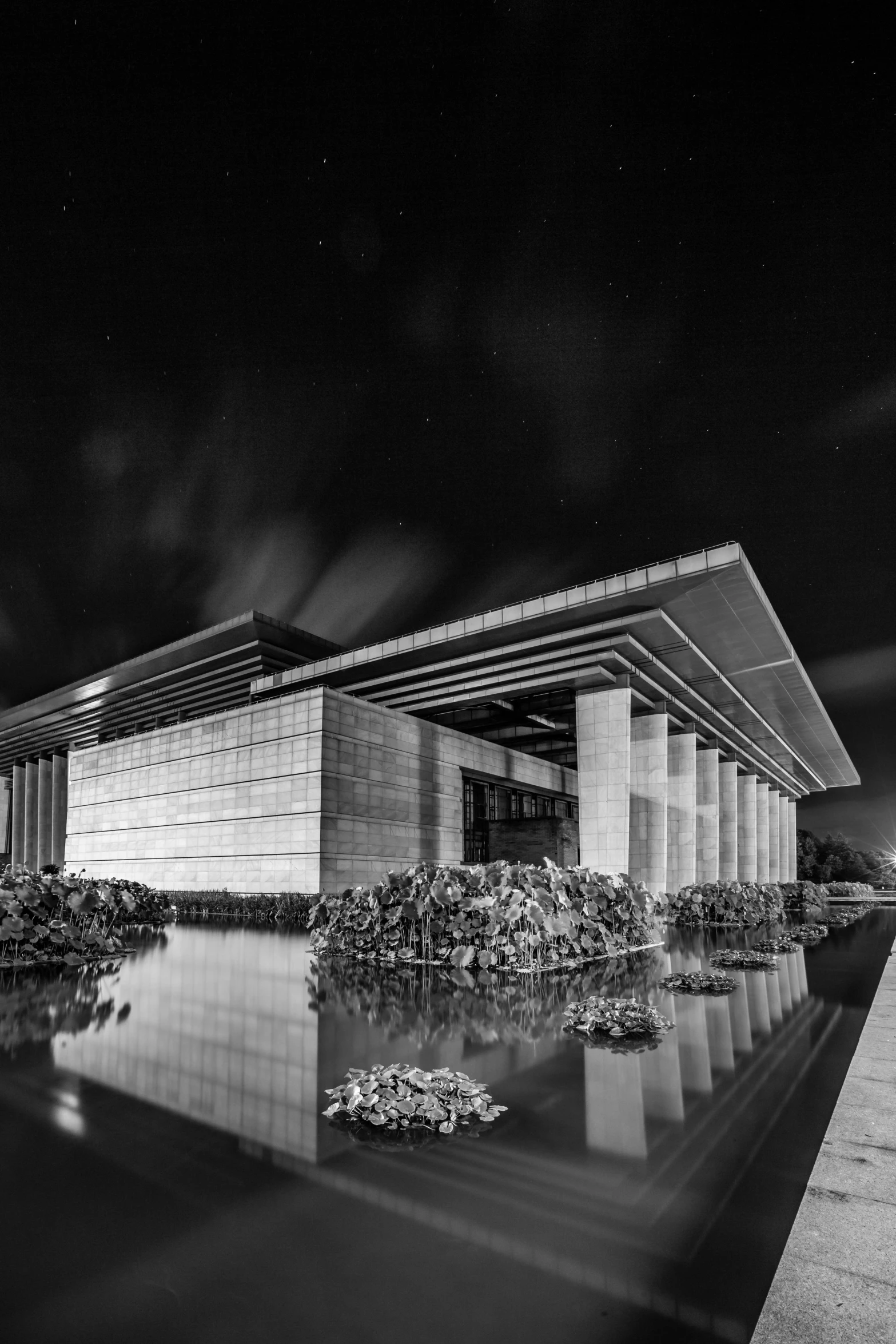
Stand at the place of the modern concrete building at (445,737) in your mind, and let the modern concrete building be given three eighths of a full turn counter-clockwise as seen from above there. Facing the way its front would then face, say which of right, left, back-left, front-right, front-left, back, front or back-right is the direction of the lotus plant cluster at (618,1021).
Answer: back

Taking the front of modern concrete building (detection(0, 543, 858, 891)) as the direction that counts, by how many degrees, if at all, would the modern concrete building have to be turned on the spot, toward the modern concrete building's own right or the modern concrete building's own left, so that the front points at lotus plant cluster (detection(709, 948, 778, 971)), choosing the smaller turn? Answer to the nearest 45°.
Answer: approximately 45° to the modern concrete building's own right

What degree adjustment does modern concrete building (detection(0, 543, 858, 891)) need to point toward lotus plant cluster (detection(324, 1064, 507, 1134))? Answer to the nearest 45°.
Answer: approximately 45° to its right

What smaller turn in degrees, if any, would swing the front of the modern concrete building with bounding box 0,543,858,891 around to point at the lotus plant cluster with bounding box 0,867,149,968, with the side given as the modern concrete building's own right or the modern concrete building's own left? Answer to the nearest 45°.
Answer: approximately 45° to the modern concrete building's own right

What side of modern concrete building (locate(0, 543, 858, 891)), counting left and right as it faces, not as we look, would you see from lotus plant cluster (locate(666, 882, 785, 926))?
front

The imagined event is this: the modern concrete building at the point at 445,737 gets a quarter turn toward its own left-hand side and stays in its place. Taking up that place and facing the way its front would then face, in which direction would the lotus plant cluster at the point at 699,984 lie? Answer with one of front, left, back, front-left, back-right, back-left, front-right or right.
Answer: back-right

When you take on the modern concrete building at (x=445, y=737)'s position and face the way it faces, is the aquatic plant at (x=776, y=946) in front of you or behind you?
in front

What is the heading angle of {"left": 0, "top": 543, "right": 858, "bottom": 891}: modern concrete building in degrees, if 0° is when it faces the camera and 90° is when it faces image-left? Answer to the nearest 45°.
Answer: approximately 315°
